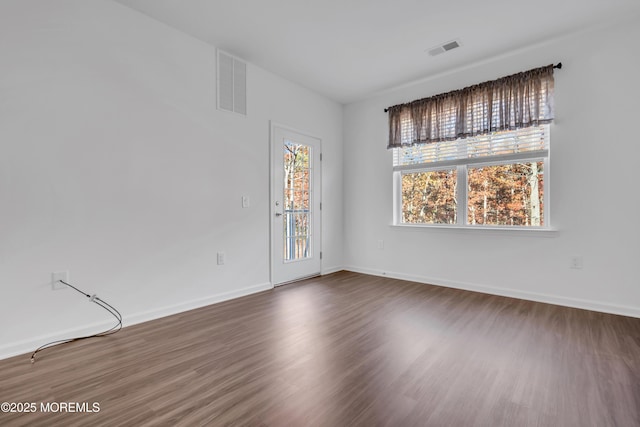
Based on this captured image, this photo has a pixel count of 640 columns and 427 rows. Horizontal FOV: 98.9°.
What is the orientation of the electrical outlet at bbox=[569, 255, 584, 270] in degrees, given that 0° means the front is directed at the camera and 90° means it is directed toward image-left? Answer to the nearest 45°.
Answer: approximately 0°

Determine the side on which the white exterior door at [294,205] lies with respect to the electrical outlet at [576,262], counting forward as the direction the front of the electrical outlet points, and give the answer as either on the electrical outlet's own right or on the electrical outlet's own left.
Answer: on the electrical outlet's own right
